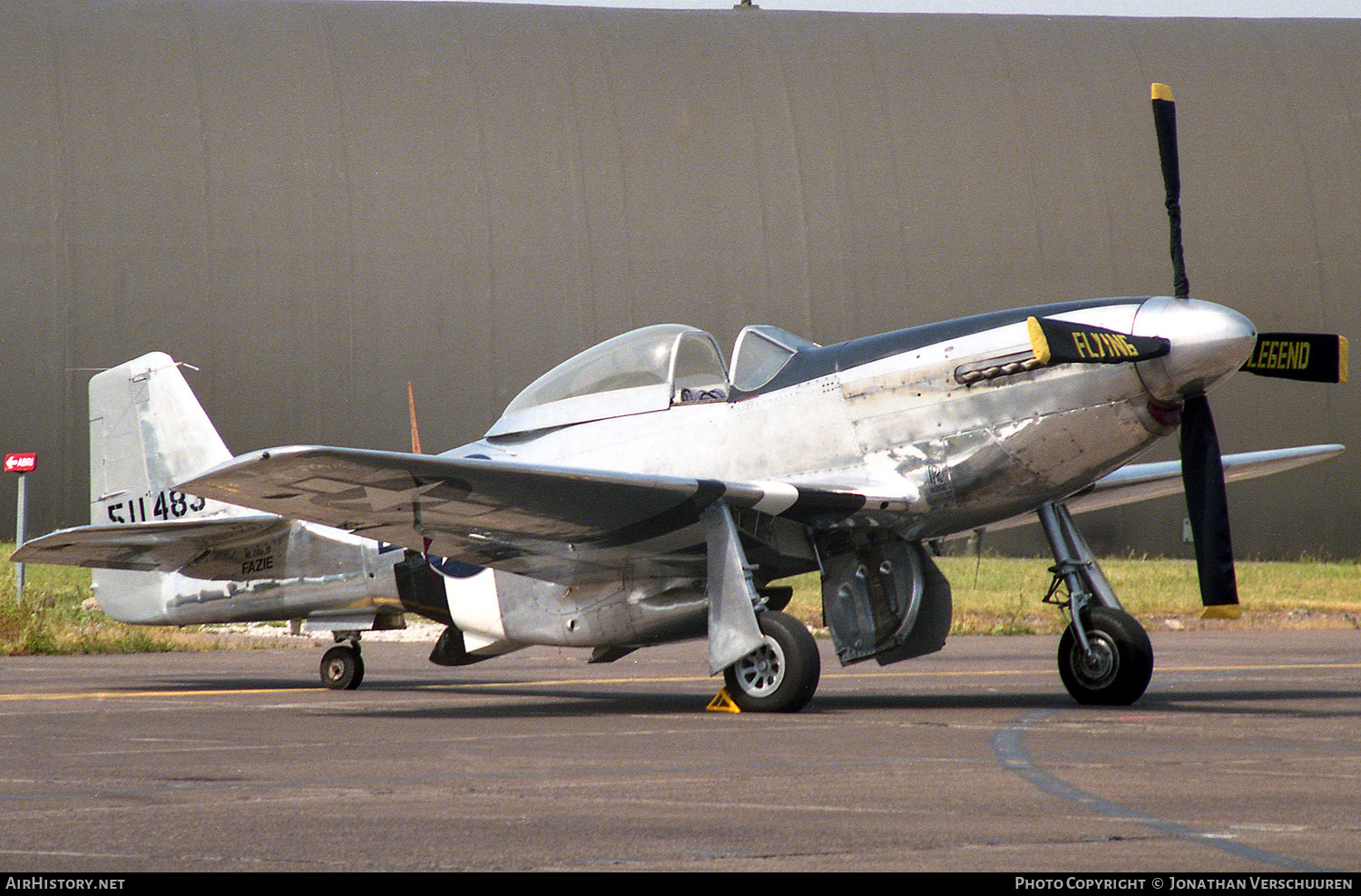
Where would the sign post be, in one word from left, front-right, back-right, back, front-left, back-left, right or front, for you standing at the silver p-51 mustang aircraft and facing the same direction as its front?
back

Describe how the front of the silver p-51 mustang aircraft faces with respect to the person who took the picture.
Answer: facing the viewer and to the right of the viewer
